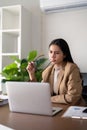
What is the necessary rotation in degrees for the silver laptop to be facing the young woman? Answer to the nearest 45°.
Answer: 0° — it already faces them

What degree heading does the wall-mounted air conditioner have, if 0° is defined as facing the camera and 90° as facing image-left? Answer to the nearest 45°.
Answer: approximately 45°

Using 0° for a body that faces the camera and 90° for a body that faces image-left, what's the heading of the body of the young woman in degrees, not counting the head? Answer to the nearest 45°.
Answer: approximately 45°

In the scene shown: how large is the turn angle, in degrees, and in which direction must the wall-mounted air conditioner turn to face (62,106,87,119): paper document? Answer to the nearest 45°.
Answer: approximately 45° to its left

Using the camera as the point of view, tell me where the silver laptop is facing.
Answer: facing away from the viewer and to the right of the viewer

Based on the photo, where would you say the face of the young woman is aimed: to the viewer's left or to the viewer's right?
to the viewer's left

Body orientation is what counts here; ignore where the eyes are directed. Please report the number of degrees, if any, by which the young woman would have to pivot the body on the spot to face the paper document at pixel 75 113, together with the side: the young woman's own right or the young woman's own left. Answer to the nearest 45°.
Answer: approximately 45° to the young woman's own left

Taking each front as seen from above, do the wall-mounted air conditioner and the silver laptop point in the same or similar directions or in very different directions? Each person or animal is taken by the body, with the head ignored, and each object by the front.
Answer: very different directions
